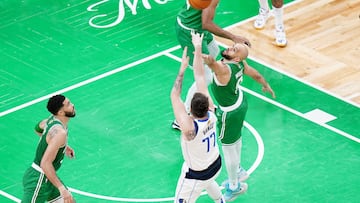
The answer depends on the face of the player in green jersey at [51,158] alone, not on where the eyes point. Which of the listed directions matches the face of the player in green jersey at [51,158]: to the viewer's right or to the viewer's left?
to the viewer's right

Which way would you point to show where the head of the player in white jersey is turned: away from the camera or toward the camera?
away from the camera

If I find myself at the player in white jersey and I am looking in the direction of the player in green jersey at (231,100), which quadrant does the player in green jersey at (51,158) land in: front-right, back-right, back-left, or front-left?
back-left

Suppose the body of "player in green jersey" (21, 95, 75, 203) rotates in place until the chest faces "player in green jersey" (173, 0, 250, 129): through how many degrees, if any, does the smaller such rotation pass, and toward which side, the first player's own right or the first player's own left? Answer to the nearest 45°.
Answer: approximately 45° to the first player's own left

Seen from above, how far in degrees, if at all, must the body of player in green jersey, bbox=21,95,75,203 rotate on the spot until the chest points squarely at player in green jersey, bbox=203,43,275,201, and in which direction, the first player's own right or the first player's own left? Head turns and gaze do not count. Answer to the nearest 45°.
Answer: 0° — they already face them

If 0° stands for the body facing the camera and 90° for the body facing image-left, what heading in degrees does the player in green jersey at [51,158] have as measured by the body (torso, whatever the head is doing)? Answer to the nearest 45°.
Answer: approximately 270°
